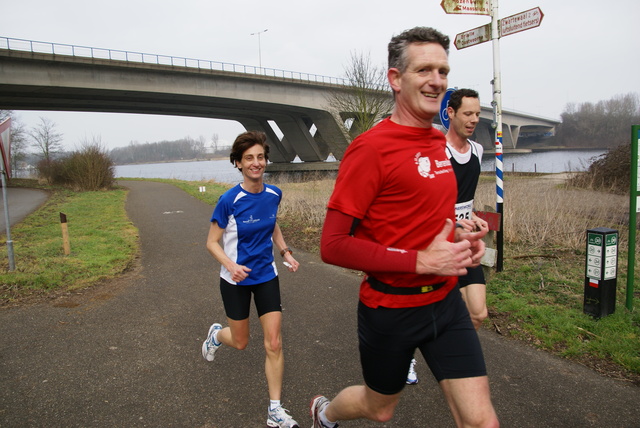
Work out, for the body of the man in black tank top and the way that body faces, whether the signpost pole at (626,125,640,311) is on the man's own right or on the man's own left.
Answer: on the man's own left

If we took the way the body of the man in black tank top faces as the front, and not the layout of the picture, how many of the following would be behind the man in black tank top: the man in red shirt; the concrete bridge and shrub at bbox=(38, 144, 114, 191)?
2

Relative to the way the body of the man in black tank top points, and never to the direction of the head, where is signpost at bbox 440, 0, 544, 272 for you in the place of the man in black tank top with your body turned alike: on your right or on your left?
on your left

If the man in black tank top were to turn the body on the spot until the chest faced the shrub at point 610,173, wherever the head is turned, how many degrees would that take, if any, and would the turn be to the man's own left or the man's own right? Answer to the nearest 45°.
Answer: approximately 135° to the man's own left

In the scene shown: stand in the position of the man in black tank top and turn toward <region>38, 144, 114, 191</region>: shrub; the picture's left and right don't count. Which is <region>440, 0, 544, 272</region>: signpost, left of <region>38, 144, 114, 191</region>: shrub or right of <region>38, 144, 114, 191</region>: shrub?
right

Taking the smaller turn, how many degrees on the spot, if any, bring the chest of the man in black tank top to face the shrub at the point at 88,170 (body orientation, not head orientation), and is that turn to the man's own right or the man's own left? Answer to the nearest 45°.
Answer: approximately 180°

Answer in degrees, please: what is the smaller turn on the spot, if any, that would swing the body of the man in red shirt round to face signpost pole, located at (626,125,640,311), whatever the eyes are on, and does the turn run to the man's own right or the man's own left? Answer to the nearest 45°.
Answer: approximately 90° to the man's own left

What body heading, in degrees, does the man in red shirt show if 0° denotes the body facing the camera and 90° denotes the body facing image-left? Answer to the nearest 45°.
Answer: approximately 315°

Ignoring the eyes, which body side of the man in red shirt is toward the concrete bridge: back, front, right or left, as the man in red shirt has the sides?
back

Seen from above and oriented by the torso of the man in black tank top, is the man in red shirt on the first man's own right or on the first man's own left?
on the first man's own right

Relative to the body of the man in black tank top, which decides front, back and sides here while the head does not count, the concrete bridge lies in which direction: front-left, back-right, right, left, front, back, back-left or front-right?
back

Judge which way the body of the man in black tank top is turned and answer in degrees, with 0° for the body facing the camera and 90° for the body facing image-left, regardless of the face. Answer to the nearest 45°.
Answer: approximately 315°
